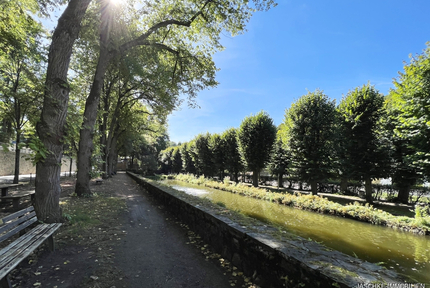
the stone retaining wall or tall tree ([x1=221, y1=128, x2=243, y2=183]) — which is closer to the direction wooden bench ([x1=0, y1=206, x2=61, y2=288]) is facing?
the stone retaining wall

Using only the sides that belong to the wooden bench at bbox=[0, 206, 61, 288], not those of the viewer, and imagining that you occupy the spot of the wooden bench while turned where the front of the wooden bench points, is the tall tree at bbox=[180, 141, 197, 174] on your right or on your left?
on your left

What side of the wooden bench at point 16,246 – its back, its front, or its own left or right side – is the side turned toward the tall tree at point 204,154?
left

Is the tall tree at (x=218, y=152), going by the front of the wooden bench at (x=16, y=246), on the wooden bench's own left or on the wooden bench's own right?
on the wooden bench's own left

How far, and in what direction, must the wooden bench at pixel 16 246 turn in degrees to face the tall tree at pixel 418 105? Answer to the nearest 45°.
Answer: approximately 45° to its left

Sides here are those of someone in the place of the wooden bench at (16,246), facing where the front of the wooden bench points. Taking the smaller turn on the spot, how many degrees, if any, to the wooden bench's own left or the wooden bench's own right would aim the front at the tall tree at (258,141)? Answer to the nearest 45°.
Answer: approximately 90° to the wooden bench's own left

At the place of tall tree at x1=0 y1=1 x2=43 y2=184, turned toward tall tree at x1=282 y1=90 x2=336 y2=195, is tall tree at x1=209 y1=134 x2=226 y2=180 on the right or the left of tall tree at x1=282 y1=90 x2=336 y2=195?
left

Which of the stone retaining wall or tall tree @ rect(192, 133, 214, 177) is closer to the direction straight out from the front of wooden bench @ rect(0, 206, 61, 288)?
the stone retaining wall

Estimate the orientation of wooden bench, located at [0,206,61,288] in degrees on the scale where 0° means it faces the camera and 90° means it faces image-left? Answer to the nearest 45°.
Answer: approximately 315°

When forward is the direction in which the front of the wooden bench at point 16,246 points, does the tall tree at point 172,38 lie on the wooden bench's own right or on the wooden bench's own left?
on the wooden bench's own left

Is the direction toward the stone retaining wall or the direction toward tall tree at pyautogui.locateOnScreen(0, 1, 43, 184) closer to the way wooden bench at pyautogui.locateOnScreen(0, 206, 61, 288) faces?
the stone retaining wall
